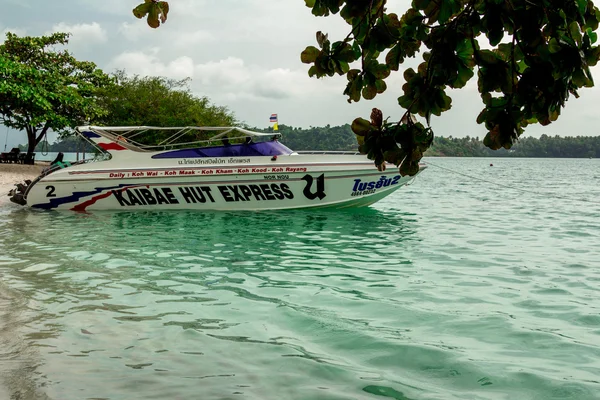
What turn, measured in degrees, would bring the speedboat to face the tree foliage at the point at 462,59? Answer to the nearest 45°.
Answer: approximately 90° to its right

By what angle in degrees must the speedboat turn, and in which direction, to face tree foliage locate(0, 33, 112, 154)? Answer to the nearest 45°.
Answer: approximately 135° to its left

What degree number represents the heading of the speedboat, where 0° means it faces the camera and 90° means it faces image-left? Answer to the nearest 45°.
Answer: approximately 270°

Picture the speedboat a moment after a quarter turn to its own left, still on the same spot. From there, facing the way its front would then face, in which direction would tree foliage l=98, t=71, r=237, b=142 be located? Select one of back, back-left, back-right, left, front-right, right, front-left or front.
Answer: front
